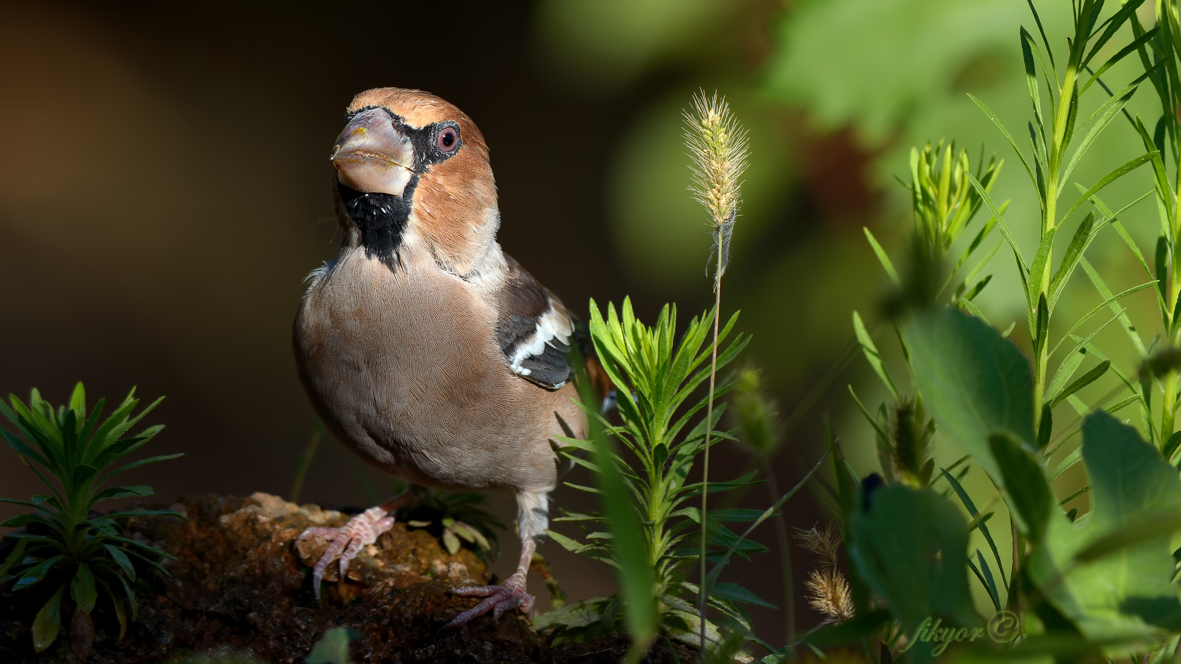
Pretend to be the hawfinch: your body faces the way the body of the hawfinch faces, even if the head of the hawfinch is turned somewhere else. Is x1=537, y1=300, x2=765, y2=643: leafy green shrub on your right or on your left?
on your left

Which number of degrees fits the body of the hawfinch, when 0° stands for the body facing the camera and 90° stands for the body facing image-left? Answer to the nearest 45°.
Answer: approximately 45°
